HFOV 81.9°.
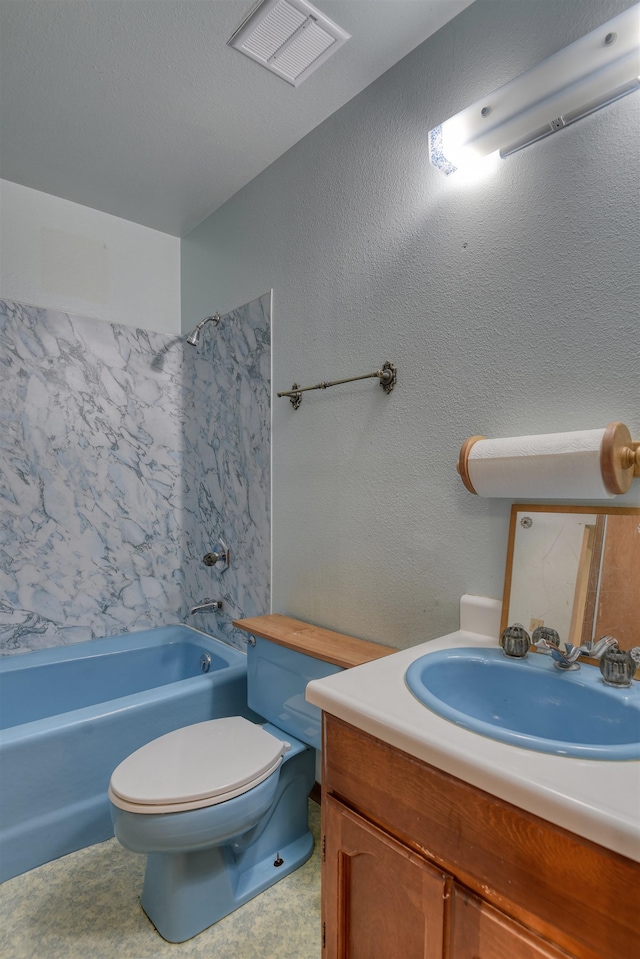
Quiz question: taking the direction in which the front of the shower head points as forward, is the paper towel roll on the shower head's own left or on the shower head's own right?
on the shower head's own left

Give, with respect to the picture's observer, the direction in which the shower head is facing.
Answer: facing the viewer and to the left of the viewer

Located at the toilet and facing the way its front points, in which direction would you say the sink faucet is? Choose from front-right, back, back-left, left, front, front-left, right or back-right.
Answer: left

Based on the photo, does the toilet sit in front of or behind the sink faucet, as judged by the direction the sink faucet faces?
in front

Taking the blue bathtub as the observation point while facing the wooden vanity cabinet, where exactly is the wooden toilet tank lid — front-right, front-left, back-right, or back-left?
front-left

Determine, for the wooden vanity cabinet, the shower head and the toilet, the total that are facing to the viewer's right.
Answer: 0

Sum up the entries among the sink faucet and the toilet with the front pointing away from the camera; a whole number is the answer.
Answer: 0
